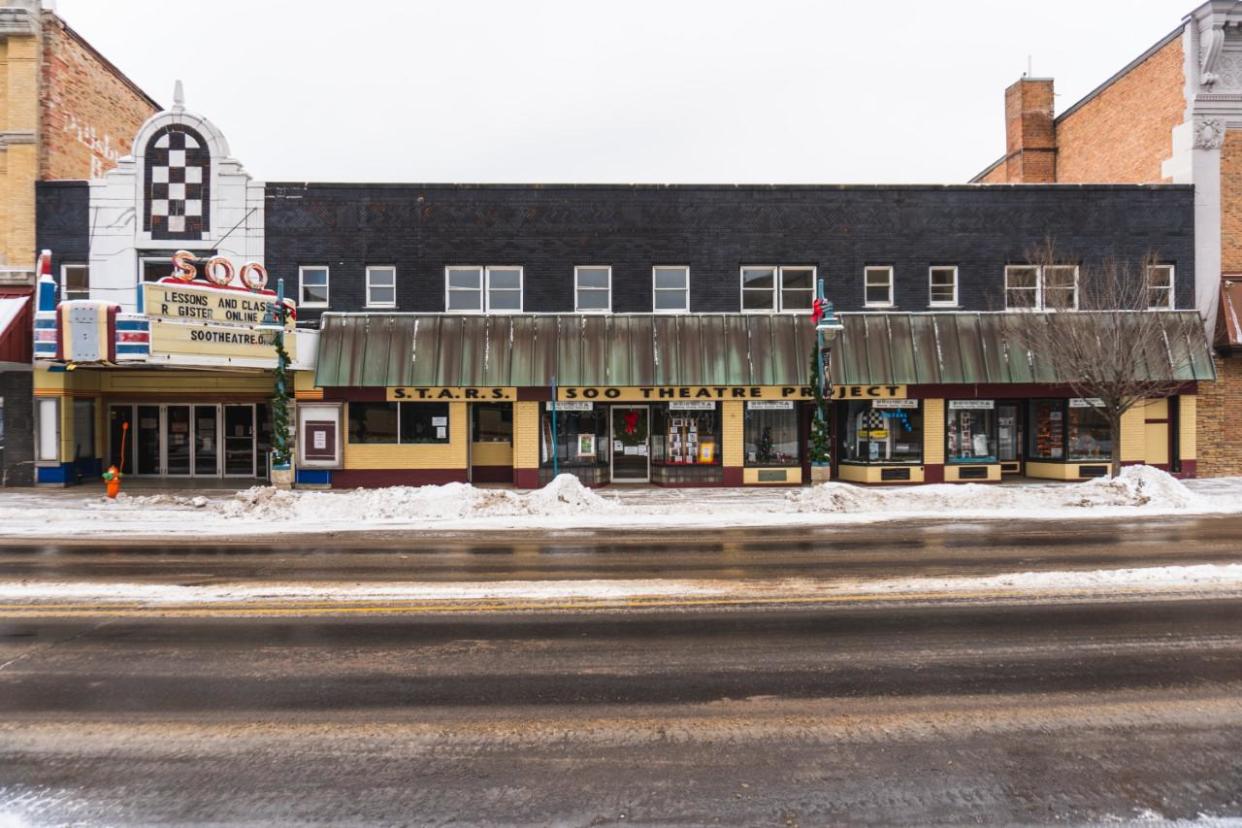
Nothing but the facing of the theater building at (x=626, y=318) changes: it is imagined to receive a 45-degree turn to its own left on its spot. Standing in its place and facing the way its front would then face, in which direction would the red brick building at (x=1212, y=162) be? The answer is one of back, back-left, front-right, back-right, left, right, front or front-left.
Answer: front-left

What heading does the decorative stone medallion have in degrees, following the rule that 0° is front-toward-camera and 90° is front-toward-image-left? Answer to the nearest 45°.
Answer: approximately 0°

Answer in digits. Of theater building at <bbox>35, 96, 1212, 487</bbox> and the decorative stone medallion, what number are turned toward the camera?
2

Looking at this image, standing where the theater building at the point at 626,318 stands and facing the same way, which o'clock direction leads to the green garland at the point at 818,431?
The green garland is roughly at 10 o'clock from the theater building.

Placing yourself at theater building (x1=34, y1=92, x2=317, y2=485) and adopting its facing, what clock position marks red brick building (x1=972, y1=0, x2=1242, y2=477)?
The red brick building is roughly at 10 o'clock from the theater building.

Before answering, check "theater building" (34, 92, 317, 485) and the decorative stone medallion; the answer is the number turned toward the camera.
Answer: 2

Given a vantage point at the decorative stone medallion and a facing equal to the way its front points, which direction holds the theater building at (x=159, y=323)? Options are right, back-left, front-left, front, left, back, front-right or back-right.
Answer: front-right
